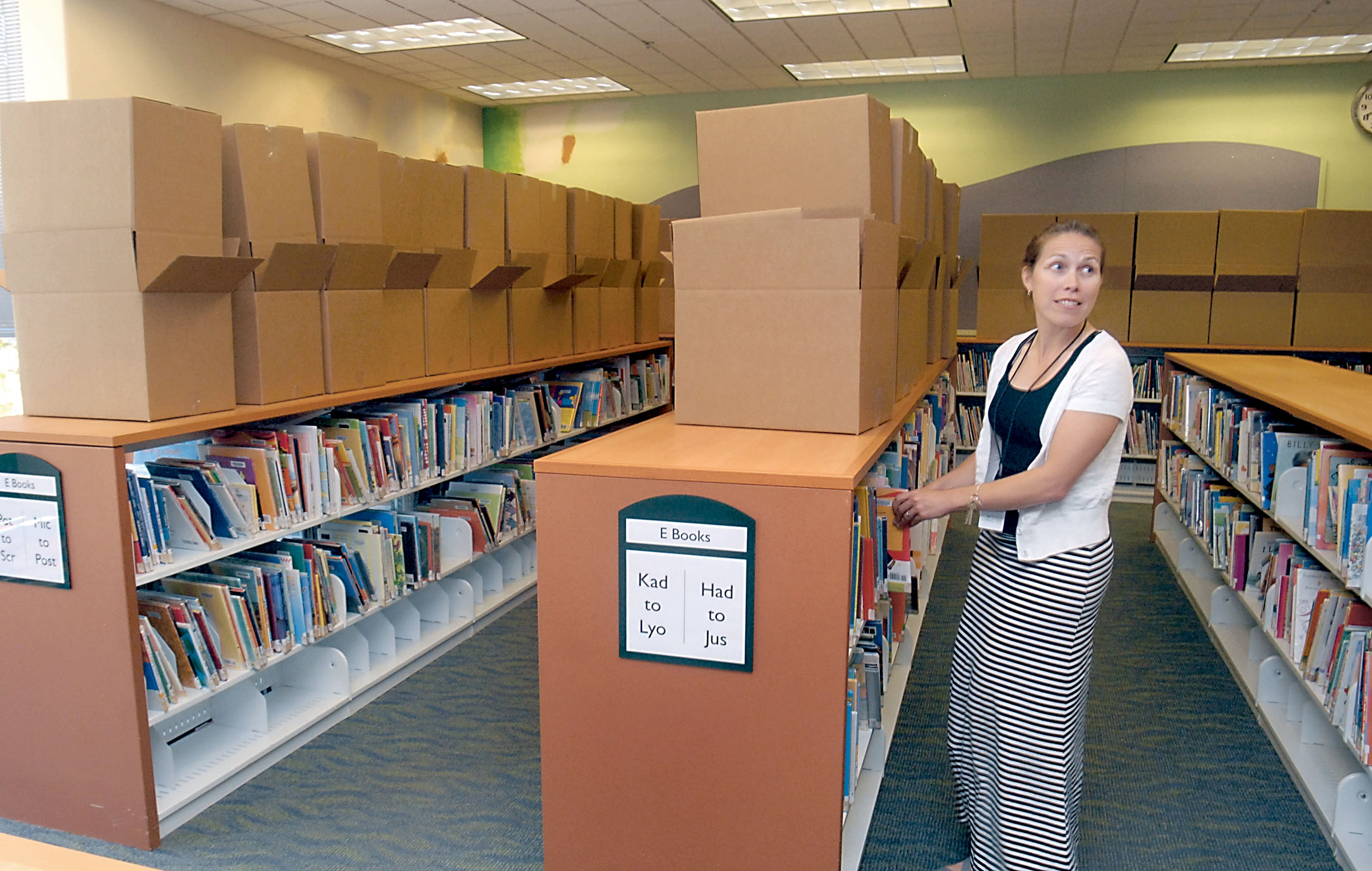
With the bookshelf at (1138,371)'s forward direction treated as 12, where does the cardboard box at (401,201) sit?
The cardboard box is roughly at 1 o'clock from the bookshelf.

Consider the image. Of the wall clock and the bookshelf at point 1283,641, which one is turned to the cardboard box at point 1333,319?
the wall clock

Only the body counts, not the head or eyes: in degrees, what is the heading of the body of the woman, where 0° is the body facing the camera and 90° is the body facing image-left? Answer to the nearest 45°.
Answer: approximately 45°

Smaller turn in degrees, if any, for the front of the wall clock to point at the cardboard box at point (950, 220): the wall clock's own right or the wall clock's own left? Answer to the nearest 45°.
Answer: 0° — it already faces it

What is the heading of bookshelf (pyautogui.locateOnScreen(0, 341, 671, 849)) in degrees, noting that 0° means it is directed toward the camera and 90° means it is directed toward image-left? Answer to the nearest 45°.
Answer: approximately 315°

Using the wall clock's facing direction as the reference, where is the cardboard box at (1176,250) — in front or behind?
in front

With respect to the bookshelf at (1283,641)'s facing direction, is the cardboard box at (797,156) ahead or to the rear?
ahead

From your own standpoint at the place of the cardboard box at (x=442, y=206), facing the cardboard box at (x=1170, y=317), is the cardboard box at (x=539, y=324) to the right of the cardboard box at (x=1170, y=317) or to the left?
left

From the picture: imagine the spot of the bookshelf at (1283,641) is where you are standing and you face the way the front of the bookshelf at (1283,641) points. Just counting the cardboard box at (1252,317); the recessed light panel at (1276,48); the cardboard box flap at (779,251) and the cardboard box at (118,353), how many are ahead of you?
2

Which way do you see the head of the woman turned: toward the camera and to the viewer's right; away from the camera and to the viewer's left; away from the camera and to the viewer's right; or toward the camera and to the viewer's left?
toward the camera and to the viewer's right

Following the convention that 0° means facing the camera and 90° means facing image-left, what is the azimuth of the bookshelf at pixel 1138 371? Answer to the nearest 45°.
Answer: approximately 0°
